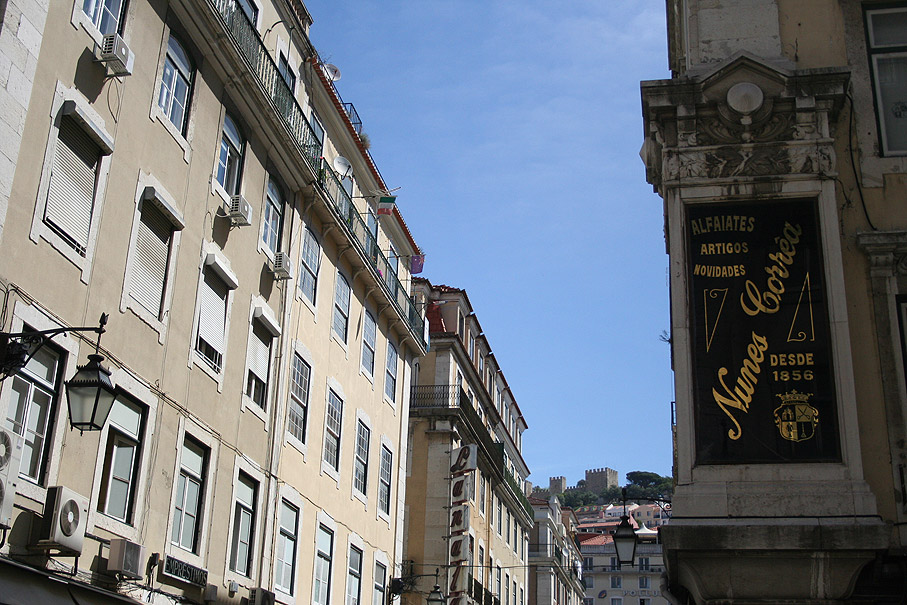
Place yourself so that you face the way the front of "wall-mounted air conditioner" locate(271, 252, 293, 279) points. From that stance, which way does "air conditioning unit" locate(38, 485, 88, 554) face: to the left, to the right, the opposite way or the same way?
the same way

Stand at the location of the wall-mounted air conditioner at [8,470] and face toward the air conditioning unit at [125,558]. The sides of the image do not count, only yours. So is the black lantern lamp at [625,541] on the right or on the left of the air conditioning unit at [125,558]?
right

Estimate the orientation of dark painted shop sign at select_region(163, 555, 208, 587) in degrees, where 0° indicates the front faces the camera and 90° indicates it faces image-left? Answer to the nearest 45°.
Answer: approximately 315°

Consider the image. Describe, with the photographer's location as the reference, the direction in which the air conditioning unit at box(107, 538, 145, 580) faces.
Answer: facing the viewer and to the right of the viewer

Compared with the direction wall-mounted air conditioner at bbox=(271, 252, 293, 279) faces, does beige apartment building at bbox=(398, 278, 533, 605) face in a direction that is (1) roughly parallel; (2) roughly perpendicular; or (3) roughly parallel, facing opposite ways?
roughly parallel

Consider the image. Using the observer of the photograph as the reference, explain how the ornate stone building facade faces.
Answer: facing the viewer

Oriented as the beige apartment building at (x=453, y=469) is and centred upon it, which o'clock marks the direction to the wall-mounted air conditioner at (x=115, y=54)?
The wall-mounted air conditioner is roughly at 2 o'clock from the beige apartment building.

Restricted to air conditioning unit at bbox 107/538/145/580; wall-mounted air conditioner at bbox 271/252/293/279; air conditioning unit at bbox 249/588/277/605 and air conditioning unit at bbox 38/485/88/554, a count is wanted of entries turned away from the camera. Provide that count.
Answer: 0

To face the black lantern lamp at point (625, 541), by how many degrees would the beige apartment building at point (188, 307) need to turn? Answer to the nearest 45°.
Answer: approximately 45° to its left

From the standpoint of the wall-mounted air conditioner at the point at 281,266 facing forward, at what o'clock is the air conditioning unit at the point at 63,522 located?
The air conditioning unit is roughly at 2 o'clock from the wall-mounted air conditioner.

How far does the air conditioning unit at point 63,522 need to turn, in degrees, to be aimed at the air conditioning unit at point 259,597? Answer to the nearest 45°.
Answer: approximately 90° to its left

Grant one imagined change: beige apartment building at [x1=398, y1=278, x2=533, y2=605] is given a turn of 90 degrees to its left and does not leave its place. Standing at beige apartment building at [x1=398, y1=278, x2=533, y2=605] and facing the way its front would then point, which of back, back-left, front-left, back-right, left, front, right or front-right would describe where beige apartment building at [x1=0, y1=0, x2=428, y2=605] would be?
back-right

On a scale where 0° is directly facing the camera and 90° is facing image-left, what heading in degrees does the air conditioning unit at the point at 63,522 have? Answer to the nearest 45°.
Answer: approximately 315°

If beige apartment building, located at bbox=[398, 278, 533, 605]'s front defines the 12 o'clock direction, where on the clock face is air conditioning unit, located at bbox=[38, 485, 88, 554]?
The air conditioning unit is roughly at 2 o'clock from the beige apartment building.

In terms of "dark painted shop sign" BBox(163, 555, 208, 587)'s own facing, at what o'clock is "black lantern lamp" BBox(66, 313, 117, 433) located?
The black lantern lamp is roughly at 2 o'clock from the dark painted shop sign.

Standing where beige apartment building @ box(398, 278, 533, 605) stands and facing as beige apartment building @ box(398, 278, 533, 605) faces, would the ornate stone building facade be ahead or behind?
ahead

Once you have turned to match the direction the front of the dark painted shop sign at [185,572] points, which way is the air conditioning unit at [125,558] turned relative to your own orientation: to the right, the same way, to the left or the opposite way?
the same way

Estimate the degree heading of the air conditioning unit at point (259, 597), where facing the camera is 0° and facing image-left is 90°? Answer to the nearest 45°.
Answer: approximately 315°
